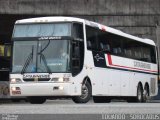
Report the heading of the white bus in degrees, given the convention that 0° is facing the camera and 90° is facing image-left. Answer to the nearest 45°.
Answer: approximately 45°

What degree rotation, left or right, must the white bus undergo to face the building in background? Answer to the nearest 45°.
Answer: approximately 135° to its right
